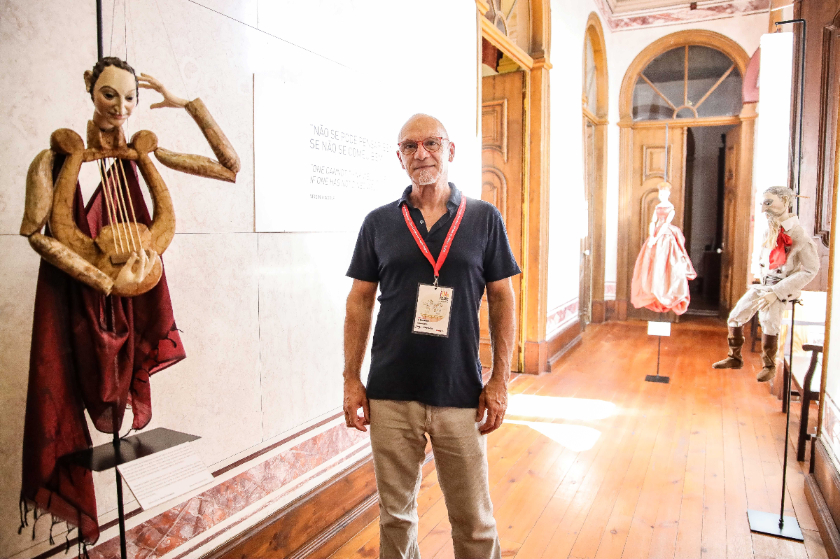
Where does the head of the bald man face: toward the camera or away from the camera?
toward the camera

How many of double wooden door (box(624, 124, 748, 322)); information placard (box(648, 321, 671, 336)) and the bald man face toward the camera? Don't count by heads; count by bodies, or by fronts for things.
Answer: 3

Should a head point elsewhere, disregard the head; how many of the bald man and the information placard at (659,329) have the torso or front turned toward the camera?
2

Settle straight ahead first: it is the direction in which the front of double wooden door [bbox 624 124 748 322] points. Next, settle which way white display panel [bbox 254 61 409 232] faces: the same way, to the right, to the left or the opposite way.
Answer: to the left

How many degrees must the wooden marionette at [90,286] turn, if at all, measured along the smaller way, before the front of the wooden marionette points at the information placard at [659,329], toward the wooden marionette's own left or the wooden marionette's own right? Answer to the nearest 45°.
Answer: approximately 90° to the wooden marionette's own left

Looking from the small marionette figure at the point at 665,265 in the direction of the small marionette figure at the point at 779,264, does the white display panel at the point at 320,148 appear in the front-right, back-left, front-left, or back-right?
front-right

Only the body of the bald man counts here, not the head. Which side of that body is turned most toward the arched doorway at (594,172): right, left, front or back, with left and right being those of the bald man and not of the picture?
back

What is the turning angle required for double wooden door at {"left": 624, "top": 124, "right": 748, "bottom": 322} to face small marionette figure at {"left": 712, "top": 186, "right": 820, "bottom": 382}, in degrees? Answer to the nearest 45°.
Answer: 0° — it already faces it

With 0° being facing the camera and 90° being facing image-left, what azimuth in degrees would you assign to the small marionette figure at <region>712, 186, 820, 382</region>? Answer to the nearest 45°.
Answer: approximately 45°

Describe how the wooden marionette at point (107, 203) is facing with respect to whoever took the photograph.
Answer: facing the viewer and to the right of the viewer

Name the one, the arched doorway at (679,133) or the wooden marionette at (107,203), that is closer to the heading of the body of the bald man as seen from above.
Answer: the wooden marionette

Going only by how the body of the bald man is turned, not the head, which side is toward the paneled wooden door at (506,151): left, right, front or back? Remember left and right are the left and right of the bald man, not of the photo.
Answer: back

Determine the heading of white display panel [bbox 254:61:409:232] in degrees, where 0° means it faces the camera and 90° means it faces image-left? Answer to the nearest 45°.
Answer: approximately 315°

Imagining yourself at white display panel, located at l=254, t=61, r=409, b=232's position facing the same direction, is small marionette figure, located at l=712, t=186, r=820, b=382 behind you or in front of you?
in front

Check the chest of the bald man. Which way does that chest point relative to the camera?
toward the camera

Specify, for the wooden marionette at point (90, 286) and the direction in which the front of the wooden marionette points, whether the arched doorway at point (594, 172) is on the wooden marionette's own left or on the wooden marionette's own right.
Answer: on the wooden marionette's own left
